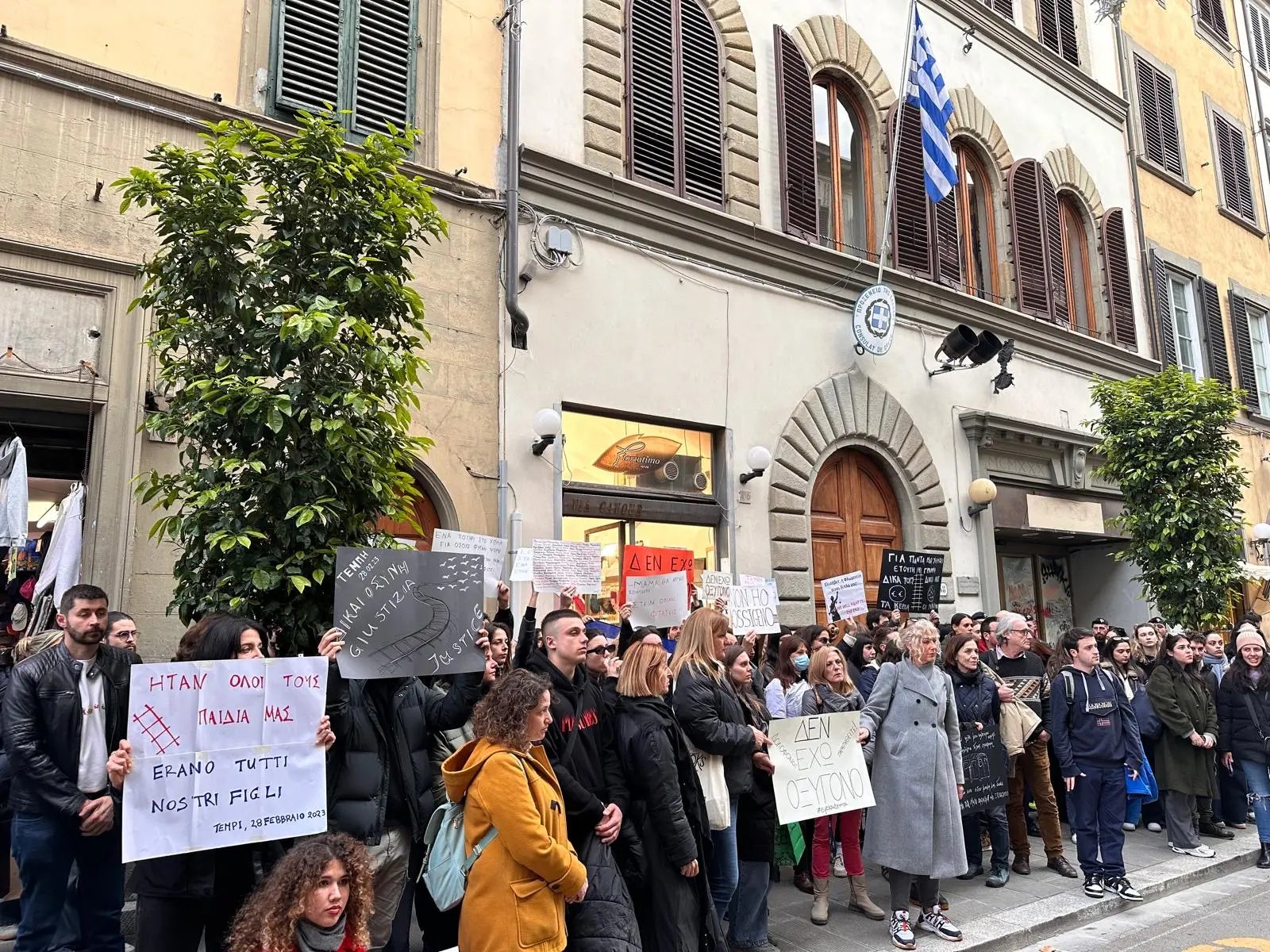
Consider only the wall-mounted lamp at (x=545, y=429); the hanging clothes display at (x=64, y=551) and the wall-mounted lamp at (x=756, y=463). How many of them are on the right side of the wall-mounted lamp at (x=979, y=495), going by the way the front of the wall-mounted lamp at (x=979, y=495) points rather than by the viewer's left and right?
3

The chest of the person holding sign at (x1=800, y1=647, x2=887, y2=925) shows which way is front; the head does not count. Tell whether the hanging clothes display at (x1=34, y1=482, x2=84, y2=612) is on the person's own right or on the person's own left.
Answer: on the person's own right

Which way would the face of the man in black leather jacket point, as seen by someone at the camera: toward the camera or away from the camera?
toward the camera

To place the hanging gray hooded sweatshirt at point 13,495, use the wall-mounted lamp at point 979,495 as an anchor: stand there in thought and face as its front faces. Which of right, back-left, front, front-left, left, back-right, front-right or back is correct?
right

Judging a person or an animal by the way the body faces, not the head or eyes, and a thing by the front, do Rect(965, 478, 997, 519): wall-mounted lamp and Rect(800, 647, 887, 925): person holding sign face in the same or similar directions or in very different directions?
same or similar directions

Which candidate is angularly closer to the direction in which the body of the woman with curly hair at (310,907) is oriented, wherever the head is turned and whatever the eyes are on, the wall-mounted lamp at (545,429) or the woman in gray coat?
the woman in gray coat

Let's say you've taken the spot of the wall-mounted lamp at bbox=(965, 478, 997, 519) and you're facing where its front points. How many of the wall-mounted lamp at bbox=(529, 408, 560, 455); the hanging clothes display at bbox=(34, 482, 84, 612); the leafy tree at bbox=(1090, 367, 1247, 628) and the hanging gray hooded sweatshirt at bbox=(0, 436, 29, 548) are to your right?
3

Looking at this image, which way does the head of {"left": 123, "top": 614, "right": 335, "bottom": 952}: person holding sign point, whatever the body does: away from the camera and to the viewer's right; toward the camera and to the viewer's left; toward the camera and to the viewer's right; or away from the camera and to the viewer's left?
toward the camera and to the viewer's right

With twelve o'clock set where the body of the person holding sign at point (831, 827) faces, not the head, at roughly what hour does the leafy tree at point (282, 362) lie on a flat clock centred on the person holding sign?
The leafy tree is roughly at 3 o'clock from the person holding sign.

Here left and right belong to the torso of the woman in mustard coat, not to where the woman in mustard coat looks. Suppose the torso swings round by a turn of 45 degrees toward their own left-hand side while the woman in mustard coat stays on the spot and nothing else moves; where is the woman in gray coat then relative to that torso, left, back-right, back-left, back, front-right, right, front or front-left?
front

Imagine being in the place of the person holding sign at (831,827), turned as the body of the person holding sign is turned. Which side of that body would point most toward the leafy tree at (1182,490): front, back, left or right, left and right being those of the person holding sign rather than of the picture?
left
